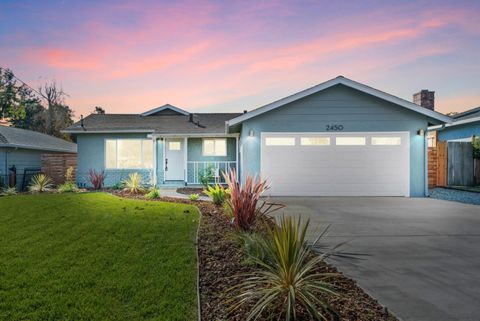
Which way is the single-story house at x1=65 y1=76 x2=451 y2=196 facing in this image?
toward the camera

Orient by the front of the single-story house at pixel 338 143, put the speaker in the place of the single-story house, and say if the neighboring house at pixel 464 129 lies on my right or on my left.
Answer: on my left

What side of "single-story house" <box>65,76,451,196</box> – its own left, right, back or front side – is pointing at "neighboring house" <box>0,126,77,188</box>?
right

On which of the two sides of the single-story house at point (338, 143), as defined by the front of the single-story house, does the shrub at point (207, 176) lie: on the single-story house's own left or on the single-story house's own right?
on the single-story house's own right

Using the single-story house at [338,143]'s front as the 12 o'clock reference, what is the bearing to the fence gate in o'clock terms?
The fence gate is roughly at 8 o'clock from the single-story house.

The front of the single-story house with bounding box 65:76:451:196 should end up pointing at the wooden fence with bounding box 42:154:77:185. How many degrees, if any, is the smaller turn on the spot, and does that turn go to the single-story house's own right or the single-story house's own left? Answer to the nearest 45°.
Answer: approximately 90° to the single-story house's own right

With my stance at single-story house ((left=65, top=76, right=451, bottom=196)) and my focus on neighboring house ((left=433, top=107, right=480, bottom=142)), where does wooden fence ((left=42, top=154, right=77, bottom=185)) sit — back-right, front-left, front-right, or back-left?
back-left

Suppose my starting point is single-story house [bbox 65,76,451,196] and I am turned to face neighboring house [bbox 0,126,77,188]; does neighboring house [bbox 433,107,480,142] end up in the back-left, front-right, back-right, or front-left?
back-right

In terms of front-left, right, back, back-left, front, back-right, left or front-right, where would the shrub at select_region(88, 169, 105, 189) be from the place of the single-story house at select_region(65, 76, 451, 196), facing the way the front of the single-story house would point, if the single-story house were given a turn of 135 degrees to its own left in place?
back-left
